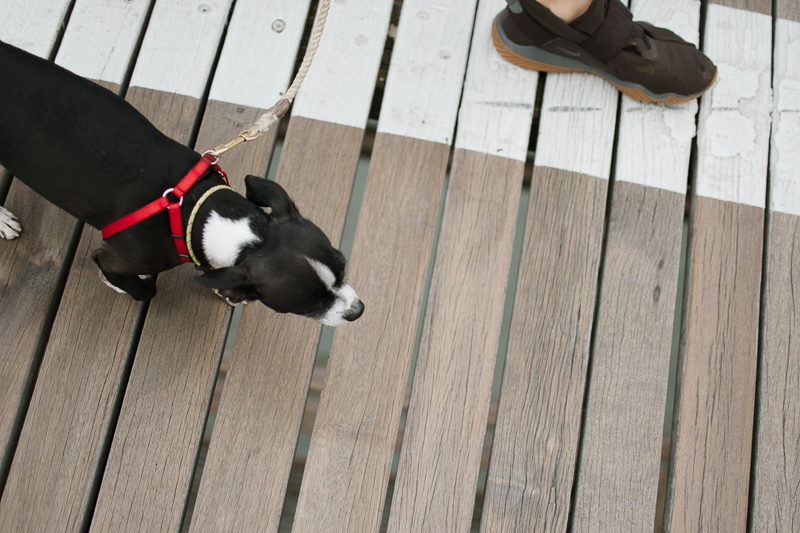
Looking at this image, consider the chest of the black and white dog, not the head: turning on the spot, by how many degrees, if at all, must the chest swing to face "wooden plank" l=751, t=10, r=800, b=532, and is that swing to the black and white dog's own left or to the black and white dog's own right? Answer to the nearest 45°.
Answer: approximately 45° to the black and white dog's own left

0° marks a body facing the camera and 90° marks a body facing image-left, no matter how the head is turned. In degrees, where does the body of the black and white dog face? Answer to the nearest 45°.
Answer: approximately 315°

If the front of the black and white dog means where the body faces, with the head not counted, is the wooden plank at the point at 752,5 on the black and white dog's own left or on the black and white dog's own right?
on the black and white dog's own left
